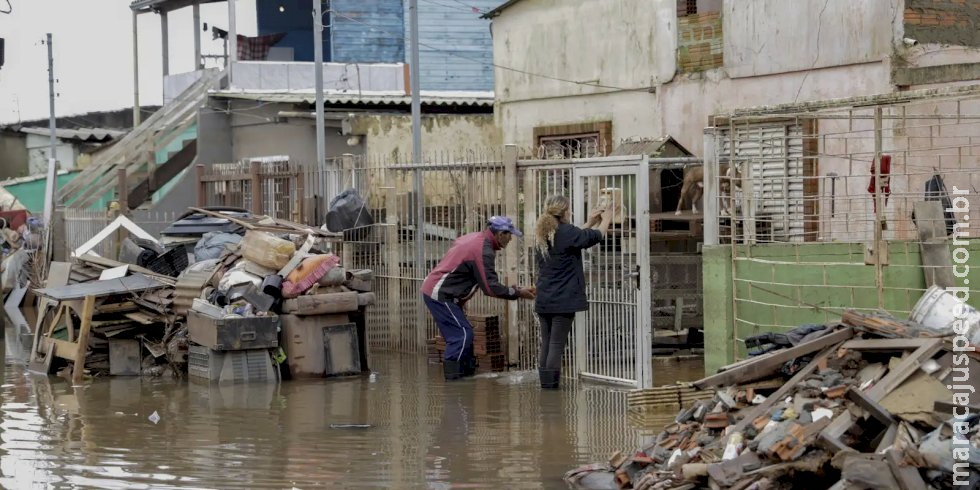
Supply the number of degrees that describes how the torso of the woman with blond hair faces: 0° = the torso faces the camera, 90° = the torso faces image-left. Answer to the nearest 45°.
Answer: approximately 225°

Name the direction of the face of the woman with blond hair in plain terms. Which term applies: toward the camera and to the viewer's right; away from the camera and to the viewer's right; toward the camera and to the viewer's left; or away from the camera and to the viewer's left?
away from the camera and to the viewer's right

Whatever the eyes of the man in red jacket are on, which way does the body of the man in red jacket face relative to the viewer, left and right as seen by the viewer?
facing to the right of the viewer

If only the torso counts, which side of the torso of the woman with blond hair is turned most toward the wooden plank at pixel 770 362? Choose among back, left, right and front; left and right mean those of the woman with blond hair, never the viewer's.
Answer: right

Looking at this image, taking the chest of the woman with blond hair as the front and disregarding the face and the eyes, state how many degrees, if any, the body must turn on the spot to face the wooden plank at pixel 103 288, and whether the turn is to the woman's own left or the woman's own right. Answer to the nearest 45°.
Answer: approximately 135° to the woman's own left

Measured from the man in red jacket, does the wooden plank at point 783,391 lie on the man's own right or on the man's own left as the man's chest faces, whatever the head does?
on the man's own right
